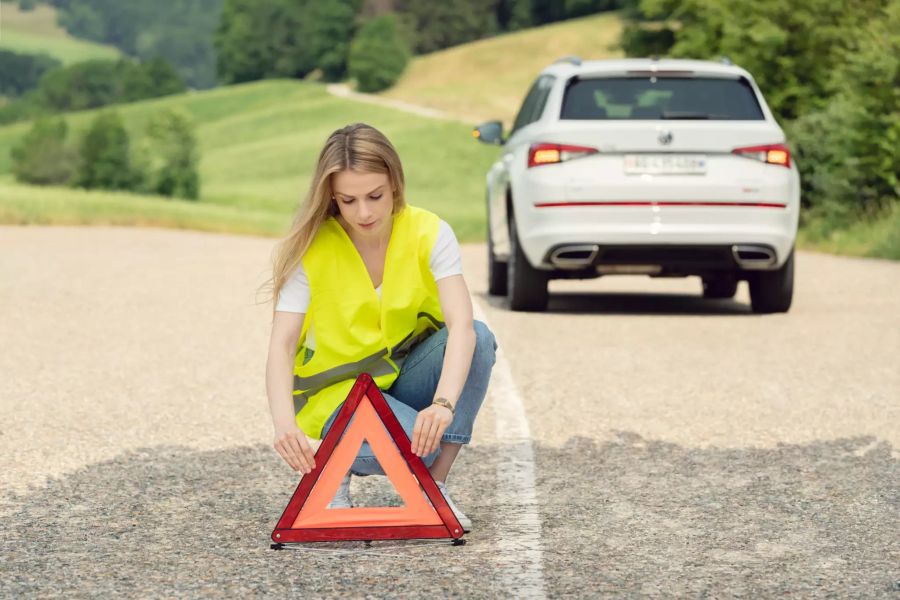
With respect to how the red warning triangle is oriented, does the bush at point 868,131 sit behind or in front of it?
behind

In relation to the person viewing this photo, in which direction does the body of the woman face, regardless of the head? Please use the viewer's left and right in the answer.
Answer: facing the viewer

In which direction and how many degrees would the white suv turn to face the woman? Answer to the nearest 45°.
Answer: approximately 180°

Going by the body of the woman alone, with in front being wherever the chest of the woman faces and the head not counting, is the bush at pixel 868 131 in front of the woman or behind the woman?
behind

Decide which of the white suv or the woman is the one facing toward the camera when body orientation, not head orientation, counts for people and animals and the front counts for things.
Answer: the woman

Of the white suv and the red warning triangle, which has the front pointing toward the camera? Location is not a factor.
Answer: the red warning triangle

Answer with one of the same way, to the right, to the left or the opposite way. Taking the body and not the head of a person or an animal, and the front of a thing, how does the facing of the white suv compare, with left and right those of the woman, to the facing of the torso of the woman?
the opposite way

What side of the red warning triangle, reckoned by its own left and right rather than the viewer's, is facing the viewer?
front

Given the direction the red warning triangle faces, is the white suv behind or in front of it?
behind

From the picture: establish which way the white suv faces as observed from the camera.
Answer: facing away from the viewer
